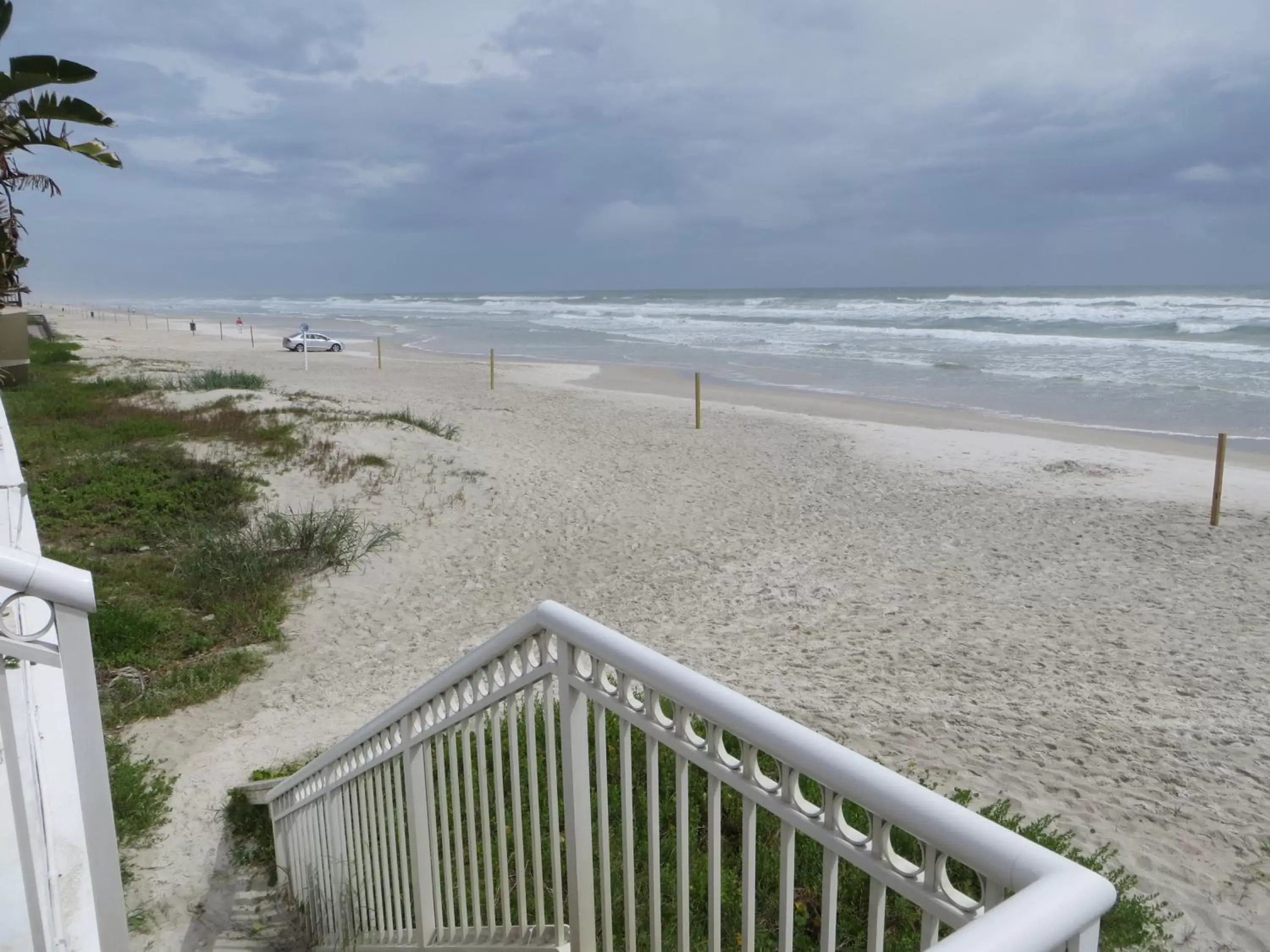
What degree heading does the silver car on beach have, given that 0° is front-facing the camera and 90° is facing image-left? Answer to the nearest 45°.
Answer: approximately 270°

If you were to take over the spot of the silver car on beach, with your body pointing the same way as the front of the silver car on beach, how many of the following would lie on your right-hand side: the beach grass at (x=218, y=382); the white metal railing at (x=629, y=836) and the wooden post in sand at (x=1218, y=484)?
3

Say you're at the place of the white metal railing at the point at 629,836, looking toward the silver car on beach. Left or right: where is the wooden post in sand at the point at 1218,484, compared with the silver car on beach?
right

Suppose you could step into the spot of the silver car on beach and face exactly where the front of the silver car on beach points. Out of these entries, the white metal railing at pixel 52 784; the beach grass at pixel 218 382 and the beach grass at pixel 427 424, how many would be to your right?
3

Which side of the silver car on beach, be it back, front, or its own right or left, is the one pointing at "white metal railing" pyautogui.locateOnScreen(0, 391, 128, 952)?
right

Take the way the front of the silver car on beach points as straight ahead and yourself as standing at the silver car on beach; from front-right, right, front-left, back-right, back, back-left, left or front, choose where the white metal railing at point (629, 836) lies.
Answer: right

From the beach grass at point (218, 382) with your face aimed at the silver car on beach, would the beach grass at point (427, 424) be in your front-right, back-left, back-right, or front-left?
back-right

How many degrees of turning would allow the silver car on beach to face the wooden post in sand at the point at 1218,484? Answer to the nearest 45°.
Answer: approximately 90° to its right

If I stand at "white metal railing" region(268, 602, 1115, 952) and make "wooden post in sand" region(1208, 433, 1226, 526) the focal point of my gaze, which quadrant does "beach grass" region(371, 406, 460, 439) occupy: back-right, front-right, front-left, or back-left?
front-left

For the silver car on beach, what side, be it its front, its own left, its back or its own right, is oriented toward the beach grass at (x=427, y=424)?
right

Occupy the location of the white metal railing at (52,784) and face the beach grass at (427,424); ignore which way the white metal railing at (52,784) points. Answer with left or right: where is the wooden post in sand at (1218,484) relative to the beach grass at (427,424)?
right
